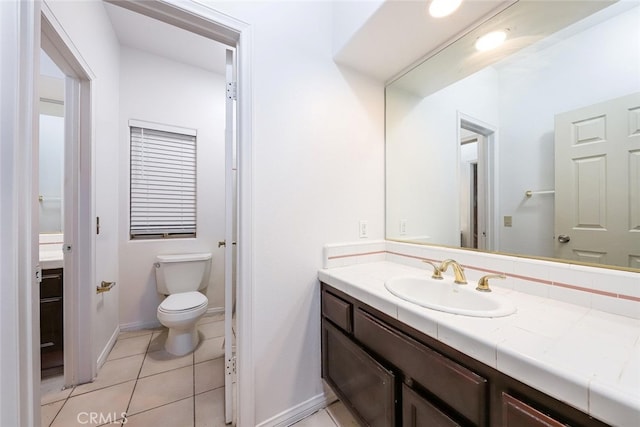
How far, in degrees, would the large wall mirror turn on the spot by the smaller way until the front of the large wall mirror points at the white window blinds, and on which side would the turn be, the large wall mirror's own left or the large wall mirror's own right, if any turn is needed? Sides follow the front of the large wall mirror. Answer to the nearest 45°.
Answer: approximately 45° to the large wall mirror's own right

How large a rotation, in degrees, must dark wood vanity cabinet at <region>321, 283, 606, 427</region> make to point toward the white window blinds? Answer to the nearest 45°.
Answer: approximately 45° to its right

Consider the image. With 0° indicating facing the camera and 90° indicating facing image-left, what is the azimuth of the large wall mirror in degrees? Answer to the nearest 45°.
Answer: approximately 45°

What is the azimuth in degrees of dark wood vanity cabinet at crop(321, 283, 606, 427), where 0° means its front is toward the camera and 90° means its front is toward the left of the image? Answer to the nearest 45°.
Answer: approximately 45°

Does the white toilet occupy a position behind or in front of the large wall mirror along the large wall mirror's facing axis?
in front
